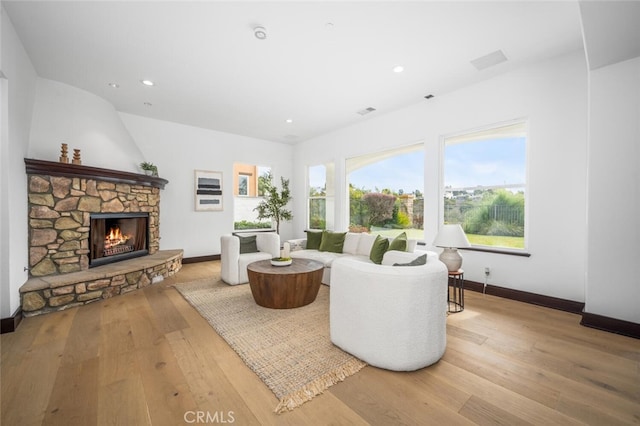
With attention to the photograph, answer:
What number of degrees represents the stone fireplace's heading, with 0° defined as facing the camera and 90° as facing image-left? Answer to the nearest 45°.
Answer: approximately 315°

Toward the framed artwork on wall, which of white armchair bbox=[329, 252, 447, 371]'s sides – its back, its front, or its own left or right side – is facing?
front

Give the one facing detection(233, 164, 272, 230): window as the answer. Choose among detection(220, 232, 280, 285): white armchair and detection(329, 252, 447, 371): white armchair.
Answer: detection(329, 252, 447, 371): white armchair

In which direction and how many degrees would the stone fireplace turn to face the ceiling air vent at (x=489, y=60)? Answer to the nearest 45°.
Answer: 0° — it already faces it

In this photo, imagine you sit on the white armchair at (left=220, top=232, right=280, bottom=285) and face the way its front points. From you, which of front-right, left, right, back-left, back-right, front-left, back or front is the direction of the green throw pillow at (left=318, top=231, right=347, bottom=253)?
front-left

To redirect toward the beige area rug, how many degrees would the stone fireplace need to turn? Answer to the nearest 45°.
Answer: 0° — it already faces it

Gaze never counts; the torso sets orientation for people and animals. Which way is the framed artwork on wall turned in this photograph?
toward the camera

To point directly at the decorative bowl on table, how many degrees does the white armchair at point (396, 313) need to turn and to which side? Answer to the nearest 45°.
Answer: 0° — it already faces it

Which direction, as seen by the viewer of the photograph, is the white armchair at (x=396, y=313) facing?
facing away from the viewer and to the left of the viewer

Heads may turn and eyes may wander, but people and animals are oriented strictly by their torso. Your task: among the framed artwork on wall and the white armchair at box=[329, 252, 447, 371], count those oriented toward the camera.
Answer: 1

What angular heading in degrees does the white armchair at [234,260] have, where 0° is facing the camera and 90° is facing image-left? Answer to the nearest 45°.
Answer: approximately 315°

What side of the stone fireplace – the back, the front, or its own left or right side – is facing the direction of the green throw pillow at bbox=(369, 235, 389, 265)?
front

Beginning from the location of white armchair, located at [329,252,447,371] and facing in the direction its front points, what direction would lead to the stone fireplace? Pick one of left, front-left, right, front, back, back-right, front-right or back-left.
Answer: front-left

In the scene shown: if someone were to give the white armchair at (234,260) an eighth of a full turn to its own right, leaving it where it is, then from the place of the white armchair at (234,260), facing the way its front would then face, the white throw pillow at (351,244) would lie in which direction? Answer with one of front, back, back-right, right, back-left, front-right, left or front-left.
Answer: left

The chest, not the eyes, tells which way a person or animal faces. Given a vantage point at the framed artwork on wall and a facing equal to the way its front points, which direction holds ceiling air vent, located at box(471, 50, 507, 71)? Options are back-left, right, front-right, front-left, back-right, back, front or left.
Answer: front-left

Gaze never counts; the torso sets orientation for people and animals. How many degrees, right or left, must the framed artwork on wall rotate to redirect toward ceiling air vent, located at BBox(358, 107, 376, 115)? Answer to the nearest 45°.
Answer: approximately 45° to its left

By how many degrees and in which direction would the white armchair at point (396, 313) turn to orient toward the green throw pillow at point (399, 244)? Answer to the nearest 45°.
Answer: approximately 45° to its right

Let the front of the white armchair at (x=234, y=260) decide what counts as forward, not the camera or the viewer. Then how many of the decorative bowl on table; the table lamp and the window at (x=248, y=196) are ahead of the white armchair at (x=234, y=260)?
2

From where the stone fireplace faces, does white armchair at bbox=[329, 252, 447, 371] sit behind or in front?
in front

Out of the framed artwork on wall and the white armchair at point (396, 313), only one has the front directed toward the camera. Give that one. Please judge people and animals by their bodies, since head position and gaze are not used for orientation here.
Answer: the framed artwork on wall

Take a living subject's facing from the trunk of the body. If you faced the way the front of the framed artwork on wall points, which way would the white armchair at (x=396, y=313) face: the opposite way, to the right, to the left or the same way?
the opposite way
